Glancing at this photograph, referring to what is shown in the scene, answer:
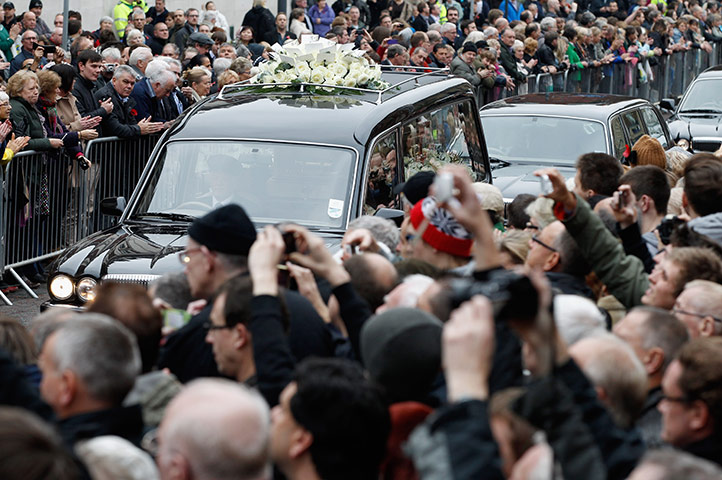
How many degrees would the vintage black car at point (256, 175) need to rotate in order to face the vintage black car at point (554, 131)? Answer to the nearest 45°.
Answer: approximately 180°

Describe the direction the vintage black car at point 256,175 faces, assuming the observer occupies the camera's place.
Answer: facing the viewer and to the left of the viewer

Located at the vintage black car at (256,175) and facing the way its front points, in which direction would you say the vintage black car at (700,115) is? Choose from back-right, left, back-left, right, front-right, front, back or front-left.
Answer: back

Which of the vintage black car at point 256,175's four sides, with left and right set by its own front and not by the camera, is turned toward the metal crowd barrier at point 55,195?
right

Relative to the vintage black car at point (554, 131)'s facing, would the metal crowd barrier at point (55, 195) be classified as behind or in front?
in front

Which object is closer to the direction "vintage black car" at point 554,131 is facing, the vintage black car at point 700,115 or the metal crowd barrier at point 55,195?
the metal crowd barrier

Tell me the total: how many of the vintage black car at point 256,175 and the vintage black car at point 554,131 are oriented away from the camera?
0
